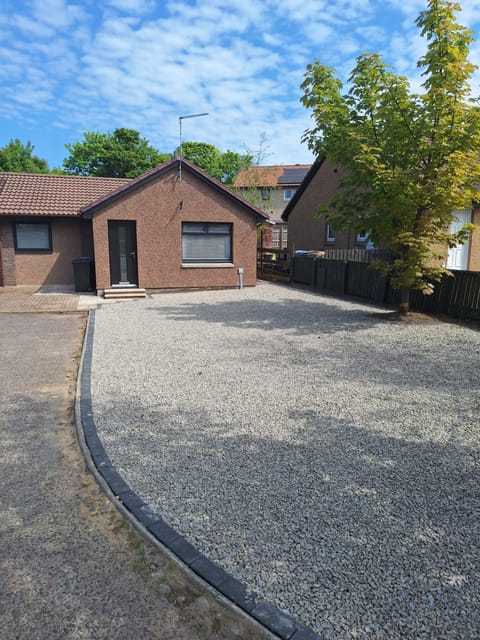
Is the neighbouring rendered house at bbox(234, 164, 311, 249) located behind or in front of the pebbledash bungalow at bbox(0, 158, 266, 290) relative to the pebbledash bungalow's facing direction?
behind

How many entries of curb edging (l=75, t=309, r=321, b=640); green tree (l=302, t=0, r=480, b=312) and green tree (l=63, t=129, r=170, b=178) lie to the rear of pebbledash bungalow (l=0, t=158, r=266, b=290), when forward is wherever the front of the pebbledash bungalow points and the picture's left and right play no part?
1

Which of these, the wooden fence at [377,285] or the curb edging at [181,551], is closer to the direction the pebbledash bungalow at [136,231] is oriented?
the curb edging

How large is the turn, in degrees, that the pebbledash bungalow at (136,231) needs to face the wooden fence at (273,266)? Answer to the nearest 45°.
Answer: approximately 135° to its left

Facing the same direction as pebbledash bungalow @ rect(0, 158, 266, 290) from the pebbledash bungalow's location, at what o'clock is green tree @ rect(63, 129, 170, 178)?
The green tree is roughly at 6 o'clock from the pebbledash bungalow.

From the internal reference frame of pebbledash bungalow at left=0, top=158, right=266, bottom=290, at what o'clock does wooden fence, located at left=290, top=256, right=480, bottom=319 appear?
The wooden fence is roughly at 10 o'clock from the pebbledash bungalow.

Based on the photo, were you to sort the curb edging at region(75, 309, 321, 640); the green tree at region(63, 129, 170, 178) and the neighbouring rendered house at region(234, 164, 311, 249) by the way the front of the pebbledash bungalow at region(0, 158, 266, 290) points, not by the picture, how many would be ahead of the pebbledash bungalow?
1

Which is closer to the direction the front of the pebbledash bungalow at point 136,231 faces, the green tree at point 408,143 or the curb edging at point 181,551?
the curb edging

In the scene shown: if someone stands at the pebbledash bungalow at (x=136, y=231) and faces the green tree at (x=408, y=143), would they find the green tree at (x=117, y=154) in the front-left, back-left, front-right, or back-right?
back-left

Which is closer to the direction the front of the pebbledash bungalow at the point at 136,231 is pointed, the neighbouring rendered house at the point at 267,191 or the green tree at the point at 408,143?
the green tree

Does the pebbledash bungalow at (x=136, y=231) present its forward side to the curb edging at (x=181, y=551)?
yes

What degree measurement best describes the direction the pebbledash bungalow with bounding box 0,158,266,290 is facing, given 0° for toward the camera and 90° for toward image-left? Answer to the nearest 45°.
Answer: approximately 0°
